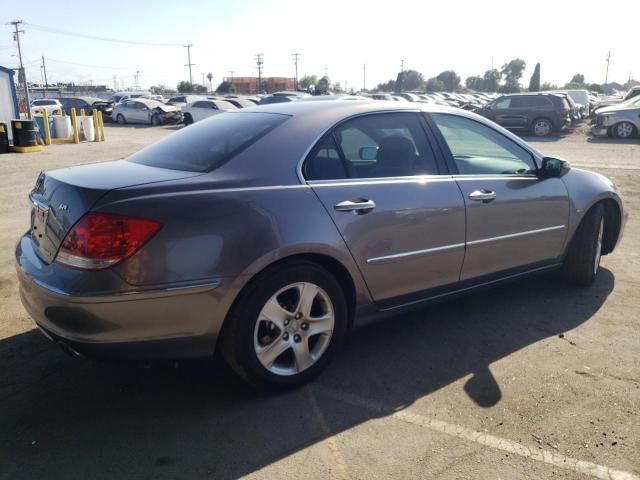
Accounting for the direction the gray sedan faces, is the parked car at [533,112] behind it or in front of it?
in front

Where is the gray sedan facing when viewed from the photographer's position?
facing away from the viewer and to the right of the viewer

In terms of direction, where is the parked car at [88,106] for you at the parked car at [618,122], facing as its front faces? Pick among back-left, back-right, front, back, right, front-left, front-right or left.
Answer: front-right

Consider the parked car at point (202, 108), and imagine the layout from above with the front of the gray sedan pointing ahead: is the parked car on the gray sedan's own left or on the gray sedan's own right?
on the gray sedan's own left

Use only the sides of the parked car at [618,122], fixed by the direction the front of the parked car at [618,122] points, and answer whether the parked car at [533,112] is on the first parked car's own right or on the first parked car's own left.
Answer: on the first parked car's own right

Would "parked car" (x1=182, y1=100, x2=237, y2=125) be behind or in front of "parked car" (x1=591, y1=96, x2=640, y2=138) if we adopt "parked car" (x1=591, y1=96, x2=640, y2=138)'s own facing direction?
in front

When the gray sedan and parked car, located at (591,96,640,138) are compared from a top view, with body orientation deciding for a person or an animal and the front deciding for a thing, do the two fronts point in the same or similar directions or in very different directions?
very different directions

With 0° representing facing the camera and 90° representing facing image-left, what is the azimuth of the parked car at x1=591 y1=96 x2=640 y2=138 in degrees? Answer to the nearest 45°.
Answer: approximately 45°

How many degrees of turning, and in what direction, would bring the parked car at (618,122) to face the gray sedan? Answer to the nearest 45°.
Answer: approximately 45° to its left

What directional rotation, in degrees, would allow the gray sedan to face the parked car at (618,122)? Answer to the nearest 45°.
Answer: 0° — it already faces it

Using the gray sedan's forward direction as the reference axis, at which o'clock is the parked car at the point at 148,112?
The parked car is roughly at 10 o'clock from the gray sedan.

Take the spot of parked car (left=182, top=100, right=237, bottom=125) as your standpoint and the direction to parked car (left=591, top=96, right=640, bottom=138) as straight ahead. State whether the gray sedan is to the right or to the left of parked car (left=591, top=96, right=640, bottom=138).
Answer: right
